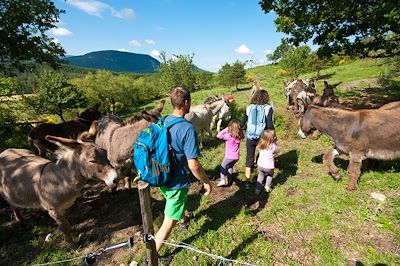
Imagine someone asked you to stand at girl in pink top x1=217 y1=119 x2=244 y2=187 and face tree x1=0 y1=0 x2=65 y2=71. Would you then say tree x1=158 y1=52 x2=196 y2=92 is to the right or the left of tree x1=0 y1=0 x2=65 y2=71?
right

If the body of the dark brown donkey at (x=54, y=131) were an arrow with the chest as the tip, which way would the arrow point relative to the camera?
to the viewer's right

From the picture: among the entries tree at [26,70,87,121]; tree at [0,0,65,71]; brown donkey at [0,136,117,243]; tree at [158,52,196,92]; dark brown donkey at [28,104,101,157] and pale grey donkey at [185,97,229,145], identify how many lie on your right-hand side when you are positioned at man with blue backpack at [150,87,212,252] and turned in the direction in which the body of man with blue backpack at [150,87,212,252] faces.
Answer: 0

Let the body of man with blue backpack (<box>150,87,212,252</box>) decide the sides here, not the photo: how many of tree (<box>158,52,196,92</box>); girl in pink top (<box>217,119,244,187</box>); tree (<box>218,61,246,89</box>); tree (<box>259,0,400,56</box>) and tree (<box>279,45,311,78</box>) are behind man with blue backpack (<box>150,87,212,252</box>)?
0

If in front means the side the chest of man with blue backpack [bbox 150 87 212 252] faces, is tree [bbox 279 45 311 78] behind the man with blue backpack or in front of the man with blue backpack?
in front

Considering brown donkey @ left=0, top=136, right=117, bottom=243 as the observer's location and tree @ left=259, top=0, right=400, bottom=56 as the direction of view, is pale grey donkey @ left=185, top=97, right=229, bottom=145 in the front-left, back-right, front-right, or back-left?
front-left

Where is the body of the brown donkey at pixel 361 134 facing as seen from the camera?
to the viewer's left

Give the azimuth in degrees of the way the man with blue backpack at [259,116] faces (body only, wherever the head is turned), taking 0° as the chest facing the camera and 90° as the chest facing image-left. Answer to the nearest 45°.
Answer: approximately 180°

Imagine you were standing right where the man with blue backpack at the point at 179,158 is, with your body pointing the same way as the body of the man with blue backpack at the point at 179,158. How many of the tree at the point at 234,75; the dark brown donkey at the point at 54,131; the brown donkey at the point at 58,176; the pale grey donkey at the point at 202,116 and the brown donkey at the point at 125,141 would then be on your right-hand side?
0

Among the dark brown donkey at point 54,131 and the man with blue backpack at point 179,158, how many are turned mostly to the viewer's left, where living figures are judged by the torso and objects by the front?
0

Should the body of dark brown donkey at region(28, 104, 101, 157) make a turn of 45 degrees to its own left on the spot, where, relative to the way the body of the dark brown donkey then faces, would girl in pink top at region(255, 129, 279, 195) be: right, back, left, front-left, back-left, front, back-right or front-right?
right

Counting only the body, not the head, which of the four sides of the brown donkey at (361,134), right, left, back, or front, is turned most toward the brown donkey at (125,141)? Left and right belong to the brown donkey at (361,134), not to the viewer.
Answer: front

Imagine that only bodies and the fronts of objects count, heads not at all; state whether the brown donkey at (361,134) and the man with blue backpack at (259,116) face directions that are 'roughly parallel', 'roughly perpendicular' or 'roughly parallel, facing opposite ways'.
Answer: roughly perpendicular

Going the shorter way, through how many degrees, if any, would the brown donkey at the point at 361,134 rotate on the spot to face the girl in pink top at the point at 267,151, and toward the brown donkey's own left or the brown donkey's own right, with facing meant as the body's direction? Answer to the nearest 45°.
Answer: approximately 45° to the brown donkey's own left

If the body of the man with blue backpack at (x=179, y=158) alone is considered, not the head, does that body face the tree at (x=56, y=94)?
no
